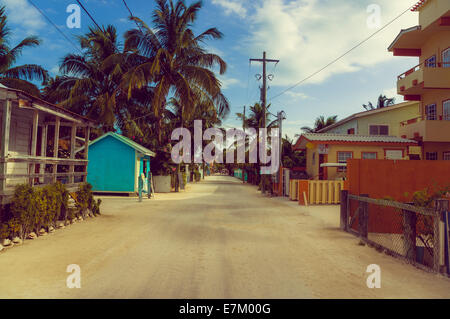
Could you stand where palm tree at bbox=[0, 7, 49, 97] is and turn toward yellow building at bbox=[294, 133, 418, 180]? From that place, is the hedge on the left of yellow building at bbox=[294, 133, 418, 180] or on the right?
right

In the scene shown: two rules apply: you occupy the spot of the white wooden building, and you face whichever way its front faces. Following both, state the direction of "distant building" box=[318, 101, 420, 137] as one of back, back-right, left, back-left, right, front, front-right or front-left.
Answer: front-left

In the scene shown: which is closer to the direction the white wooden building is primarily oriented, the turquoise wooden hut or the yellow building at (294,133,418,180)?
the yellow building

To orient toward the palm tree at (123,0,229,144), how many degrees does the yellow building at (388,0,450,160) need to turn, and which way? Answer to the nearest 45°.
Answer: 0° — it already faces it

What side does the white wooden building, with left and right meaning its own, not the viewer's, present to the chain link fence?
front

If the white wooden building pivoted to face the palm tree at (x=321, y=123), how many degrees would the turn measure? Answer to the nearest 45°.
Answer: approximately 90° to its left

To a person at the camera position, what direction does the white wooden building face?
facing the viewer and to the right of the viewer

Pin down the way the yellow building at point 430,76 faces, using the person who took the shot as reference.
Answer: facing the viewer and to the left of the viewer

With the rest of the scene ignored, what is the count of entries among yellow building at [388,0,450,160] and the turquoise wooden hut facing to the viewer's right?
1

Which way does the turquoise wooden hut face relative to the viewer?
to the viewer's right

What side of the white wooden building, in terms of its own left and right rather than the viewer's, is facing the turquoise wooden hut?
left

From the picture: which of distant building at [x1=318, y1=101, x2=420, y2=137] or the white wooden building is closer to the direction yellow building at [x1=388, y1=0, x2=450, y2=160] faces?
the white wooden building

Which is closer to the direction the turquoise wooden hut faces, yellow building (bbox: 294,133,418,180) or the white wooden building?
the yellow building

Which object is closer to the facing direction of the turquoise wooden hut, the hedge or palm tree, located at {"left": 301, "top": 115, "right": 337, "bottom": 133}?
the palm tree
